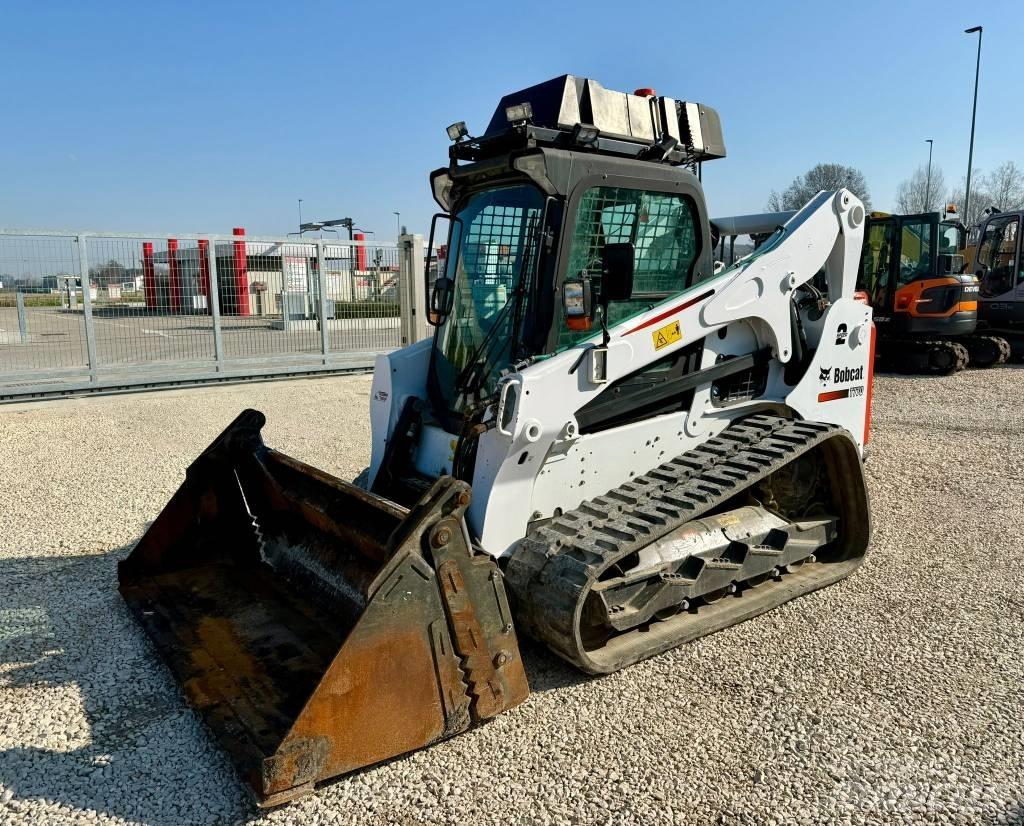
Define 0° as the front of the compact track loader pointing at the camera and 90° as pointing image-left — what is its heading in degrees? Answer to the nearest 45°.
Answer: approximately 45°

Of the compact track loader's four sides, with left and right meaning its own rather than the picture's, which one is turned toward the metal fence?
right
